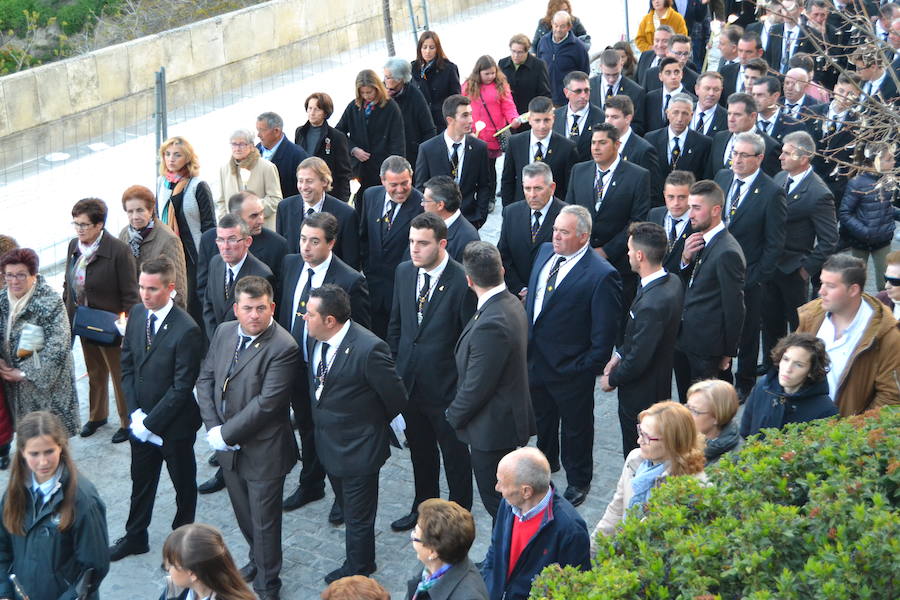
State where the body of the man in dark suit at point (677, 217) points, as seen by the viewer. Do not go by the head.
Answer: toward the camera

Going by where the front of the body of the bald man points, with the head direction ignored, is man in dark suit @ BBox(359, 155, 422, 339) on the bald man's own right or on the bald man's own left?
on the bald man's own right

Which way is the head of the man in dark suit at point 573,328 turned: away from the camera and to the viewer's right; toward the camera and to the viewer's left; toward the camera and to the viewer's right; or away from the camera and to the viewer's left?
toward the camera and to the viewer's left

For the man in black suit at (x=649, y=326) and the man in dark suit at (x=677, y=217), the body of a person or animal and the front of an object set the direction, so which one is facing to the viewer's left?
the man in black suit

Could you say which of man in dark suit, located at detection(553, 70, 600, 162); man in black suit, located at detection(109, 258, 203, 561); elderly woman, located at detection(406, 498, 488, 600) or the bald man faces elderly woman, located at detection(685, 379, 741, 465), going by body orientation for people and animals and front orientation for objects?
the man in dark suit

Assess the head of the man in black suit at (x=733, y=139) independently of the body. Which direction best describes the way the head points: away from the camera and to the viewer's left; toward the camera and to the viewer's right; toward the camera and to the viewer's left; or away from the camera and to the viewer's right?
toward the camera and to the viewer's left

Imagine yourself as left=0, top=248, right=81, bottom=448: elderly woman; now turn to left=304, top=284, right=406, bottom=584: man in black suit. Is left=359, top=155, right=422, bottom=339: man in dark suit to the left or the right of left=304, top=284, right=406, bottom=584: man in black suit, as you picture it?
left

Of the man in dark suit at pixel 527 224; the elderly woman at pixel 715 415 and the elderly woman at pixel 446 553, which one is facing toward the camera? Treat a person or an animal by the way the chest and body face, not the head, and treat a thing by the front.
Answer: the man in dark suit

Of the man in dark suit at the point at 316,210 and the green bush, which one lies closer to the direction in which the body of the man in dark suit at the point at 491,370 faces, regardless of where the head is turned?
the man in dark suit

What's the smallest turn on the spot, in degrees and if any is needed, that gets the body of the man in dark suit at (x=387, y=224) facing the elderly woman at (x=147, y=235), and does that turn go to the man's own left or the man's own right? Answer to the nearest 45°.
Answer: approximately 90° to the man's own right

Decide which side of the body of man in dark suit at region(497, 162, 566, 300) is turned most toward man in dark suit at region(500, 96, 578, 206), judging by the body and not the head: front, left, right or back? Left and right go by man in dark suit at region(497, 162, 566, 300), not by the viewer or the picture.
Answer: back

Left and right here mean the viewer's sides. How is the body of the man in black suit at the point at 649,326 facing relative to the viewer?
facing to the left of the viewer
